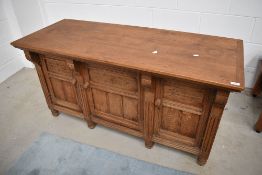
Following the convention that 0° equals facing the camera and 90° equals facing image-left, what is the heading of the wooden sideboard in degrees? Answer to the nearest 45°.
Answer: approximately 45°
